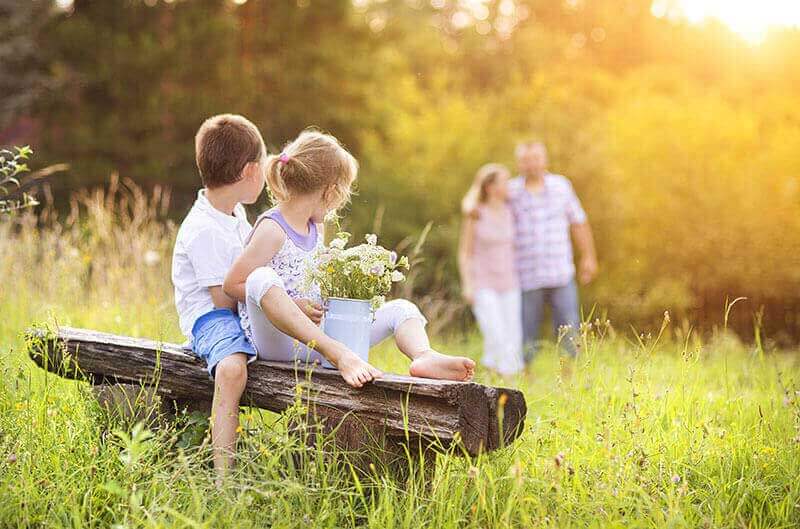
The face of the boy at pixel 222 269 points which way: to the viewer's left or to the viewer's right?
to the viewer's right

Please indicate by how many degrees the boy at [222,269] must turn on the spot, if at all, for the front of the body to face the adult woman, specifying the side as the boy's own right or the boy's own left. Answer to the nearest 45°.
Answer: approximately 45° to the boy's own left

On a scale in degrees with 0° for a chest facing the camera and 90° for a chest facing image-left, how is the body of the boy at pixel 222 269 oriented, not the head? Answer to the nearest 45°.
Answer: approximately 270°
